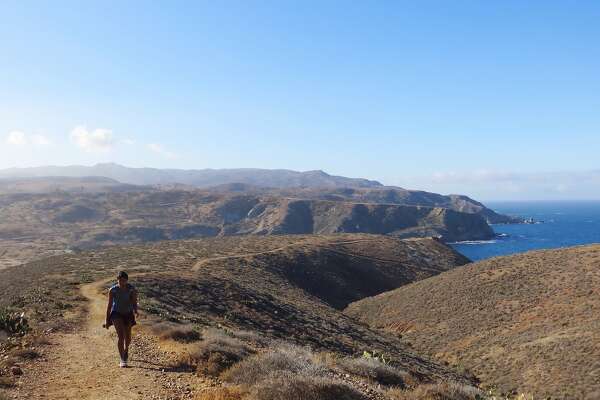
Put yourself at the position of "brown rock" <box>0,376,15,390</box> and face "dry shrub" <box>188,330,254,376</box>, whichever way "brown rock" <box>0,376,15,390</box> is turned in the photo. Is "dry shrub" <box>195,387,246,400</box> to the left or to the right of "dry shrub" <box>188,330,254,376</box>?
right

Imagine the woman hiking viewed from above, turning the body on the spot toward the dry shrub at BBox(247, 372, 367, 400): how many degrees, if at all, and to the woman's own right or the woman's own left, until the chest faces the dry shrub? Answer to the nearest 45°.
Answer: approximately 45° to the woman's own left

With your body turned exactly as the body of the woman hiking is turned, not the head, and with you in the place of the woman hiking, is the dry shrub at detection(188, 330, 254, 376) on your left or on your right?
on your left

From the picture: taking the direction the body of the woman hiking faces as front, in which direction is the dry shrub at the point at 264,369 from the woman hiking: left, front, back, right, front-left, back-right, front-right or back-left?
front-left

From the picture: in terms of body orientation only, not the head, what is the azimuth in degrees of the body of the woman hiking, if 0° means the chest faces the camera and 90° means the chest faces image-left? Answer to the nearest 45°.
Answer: approximately 0°

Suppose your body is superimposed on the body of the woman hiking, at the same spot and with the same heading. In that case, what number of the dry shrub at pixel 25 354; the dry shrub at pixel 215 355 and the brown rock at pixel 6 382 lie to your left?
1

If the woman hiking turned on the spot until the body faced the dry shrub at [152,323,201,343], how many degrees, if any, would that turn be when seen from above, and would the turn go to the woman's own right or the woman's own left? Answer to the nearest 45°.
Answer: approximately 135° to the woman's own left

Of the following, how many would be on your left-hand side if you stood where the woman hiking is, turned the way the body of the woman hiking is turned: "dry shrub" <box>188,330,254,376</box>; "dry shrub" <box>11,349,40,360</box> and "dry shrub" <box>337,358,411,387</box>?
2

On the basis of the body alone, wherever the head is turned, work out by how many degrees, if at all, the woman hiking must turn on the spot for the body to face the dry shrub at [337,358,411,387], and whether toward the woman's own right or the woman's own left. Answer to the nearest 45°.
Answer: approximately 90° to the woman's own left

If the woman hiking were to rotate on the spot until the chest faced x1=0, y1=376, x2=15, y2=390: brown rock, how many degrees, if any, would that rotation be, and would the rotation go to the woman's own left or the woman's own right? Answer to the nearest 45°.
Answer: approximately 45° to the woman's own right

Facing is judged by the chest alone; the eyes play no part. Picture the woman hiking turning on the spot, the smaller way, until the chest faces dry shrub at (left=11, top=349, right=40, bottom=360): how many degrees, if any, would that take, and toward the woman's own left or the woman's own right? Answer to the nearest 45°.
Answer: approximately 135° to the woman's own right
